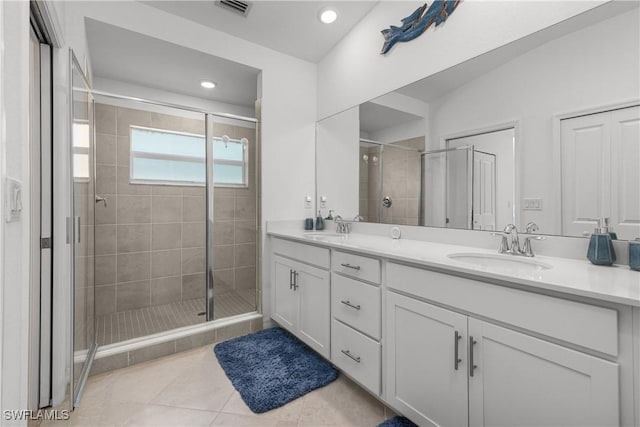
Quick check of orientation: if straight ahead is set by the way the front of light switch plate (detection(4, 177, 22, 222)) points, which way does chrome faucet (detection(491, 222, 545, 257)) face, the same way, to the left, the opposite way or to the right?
the opposite way

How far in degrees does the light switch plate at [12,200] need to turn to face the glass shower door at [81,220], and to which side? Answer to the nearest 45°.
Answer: approximately 135° to its left

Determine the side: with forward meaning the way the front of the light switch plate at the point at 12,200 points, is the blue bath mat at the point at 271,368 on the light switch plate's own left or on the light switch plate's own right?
on the light switch plate's own left

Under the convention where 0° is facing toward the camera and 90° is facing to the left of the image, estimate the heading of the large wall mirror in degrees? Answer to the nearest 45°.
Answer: approximately 45°

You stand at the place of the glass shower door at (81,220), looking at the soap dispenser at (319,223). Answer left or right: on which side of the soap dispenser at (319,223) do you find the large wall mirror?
right

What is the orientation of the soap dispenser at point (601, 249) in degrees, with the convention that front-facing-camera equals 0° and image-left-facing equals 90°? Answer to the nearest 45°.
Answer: approximately 45°

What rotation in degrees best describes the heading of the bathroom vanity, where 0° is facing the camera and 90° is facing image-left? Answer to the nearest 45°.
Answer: approximately 45°
